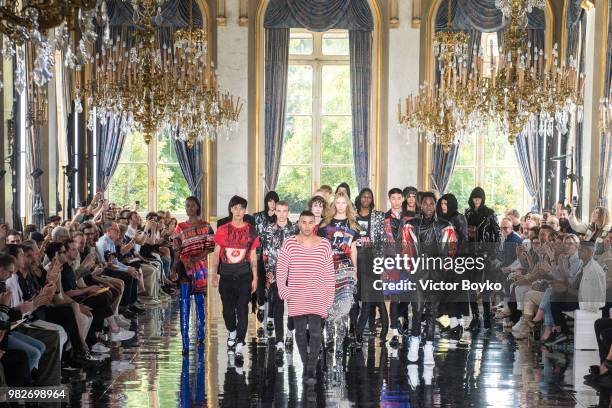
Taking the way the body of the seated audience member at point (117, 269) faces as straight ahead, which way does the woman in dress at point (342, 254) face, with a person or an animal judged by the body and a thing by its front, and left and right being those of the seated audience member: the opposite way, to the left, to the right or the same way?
to the right

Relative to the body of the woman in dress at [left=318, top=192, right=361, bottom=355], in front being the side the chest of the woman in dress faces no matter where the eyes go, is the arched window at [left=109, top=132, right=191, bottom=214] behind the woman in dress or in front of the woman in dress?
behind

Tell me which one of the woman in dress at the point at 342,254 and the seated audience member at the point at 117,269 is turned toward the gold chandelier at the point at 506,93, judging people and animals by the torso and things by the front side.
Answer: the seated audience member

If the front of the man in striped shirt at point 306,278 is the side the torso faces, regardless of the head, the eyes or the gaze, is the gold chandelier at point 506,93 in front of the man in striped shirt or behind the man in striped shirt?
behind

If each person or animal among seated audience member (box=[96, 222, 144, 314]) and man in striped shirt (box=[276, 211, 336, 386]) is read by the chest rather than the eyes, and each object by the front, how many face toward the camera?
1

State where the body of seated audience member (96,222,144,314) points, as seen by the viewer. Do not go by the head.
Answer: to the viewer's right

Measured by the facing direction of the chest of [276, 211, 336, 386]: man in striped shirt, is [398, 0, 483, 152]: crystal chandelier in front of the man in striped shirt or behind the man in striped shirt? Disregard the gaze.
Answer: behind

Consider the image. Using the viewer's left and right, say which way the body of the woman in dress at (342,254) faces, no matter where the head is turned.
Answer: facing the viewer

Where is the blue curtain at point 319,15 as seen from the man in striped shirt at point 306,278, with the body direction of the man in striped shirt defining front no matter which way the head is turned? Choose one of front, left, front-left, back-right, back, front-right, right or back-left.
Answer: back

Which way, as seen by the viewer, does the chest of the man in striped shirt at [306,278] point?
toward the camera

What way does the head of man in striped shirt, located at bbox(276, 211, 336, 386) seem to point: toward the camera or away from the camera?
toward the camera

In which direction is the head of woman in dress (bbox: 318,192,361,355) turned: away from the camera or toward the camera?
toward the camera

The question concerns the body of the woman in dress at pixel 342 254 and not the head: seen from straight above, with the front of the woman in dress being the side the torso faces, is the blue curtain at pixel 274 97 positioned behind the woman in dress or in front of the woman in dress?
behind

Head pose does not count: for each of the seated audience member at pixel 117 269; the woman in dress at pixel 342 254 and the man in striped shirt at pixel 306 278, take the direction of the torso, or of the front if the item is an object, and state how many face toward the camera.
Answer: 2

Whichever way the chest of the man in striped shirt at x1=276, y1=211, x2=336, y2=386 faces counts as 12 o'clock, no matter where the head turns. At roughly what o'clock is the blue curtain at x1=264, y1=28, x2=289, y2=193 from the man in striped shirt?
The blue curtain is roughly at 6 o'clock from the man in striped shirt.

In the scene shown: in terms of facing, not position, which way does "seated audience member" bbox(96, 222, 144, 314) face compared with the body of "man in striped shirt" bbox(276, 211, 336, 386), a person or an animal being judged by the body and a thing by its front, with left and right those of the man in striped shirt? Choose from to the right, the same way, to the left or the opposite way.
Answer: to the left

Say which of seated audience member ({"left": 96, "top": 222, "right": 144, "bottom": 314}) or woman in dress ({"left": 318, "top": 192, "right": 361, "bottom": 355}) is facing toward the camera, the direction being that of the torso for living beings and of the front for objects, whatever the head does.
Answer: the woman in dress
